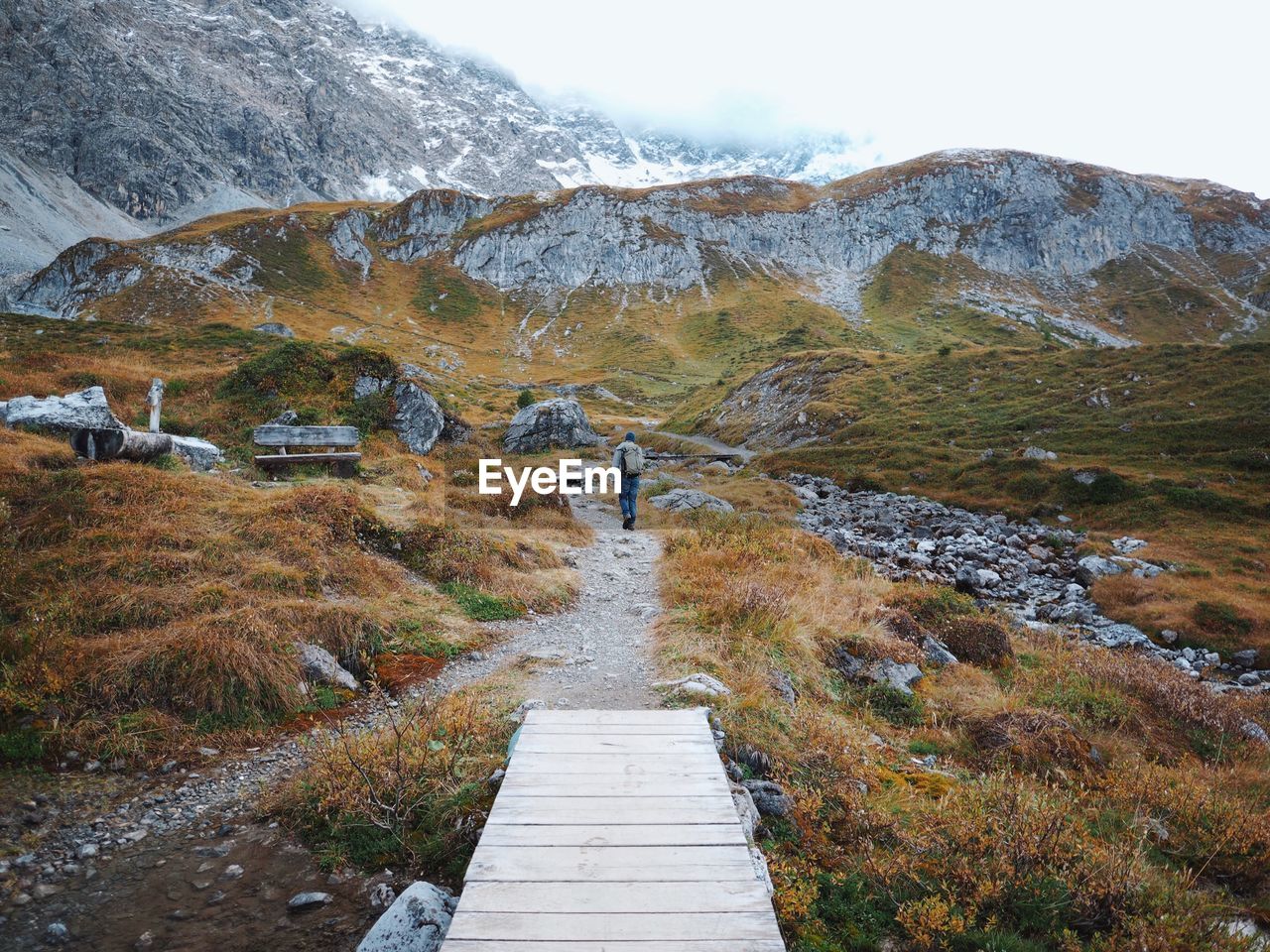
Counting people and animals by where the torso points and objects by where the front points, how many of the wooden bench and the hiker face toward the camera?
1

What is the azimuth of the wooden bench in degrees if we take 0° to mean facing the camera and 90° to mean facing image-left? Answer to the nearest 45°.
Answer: approximately 0°

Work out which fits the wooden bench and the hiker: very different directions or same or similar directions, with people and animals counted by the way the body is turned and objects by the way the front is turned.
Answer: very different directions

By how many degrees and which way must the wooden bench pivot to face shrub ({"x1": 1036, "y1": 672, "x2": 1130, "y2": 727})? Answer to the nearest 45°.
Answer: approximately 45° to its left

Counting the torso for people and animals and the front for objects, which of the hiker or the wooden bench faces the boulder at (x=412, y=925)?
the wooden bench

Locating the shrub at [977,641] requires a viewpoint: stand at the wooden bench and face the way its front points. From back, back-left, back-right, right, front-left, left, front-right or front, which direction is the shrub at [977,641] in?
front-left

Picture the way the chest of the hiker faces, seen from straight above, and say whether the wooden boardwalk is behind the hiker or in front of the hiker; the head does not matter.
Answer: behind

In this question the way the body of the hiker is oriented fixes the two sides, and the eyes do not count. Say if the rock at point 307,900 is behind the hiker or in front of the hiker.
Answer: behind

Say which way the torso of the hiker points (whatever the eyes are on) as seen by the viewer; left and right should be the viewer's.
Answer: facing away from the viewer

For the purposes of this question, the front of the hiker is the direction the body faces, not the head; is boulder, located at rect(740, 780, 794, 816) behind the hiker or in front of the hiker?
behind

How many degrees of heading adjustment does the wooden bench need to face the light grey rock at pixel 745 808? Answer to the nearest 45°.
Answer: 0° — it already faces it
